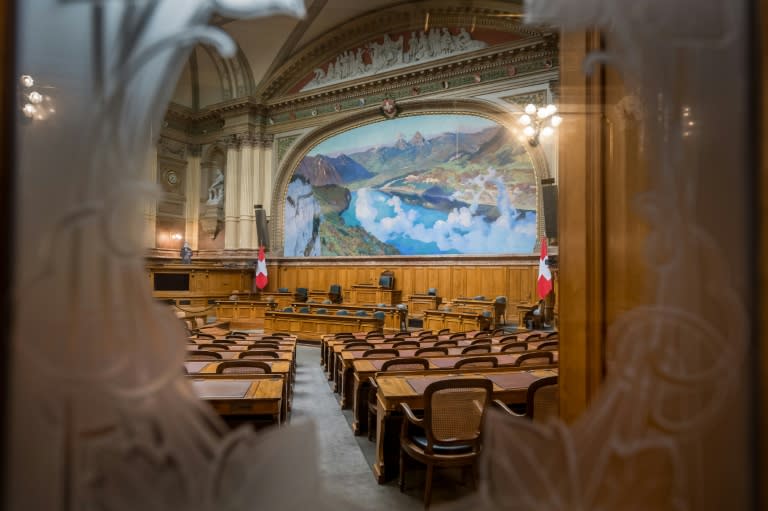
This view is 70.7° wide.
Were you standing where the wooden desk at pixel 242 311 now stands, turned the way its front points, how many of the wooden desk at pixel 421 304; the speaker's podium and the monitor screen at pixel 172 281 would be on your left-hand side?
2

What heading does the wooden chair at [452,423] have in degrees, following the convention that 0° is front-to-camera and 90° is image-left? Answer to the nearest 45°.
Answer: approximately 135°

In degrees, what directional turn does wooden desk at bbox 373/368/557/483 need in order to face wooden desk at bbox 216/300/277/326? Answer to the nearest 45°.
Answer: approximately 135° to its right

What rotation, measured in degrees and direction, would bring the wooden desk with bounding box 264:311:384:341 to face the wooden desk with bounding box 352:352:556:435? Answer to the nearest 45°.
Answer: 0° — it already faces it

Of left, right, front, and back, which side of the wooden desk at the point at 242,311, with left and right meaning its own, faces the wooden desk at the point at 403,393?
front

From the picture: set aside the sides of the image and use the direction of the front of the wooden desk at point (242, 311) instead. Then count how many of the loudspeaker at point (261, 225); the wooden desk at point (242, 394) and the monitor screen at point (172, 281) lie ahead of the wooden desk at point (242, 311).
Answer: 1

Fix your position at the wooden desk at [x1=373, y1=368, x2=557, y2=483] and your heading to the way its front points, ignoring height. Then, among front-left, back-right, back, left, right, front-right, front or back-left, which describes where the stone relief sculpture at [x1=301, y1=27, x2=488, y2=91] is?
back

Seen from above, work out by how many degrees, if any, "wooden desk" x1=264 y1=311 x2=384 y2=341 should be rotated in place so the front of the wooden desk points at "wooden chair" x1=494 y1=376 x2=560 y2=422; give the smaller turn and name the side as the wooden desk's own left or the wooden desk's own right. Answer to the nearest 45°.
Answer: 0° — it already faces it

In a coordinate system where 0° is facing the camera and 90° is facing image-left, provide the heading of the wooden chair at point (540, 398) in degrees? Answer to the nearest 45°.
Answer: approximately 135°

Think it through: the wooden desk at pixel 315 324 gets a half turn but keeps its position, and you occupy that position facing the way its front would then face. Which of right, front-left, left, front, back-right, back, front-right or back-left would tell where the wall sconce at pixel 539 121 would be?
right
